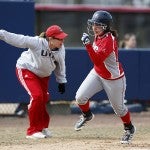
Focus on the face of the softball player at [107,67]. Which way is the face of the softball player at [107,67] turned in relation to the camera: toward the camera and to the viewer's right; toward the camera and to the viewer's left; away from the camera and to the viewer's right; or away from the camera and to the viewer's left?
toward the camera and to the viewer's left

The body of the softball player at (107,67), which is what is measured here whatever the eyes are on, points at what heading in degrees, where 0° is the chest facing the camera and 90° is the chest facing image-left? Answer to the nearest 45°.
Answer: approximately 45°
